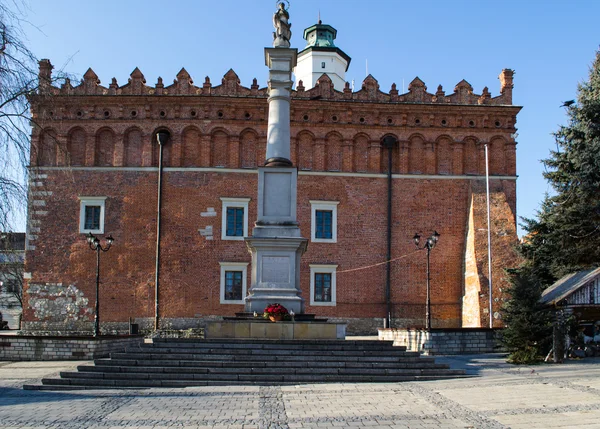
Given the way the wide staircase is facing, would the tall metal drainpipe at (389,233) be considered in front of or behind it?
behind

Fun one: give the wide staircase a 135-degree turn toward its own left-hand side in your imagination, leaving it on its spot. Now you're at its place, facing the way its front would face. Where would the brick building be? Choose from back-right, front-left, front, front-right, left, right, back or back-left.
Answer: front-left

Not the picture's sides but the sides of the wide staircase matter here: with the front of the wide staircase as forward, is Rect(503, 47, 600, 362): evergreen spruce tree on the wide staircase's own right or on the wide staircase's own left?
on the wide staircase's own left

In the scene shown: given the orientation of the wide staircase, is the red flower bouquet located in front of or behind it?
behind

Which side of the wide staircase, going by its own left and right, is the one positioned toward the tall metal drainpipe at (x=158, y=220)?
back

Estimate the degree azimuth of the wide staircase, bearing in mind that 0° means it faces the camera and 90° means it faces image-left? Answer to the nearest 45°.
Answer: approximately 0°
